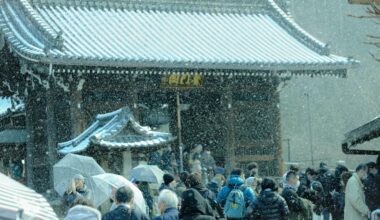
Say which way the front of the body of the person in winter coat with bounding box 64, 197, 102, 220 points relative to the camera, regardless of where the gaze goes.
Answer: away from the camera

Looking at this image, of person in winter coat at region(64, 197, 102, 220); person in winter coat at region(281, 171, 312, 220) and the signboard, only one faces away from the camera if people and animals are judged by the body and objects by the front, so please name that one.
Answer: person in winter coat at region(64, 197, 102, 220)

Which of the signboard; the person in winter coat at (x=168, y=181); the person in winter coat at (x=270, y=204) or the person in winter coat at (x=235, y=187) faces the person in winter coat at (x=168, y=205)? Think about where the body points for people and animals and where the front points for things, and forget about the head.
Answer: the signboard

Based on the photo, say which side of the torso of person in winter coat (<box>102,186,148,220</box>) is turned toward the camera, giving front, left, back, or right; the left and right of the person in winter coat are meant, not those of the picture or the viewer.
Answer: back

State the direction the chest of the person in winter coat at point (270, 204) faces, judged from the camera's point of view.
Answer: away from the camera

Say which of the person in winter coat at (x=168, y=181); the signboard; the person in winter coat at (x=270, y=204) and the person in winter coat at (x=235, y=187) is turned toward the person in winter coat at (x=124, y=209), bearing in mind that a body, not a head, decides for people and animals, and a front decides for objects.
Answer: the signboard

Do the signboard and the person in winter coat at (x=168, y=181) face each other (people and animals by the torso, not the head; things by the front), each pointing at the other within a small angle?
yes

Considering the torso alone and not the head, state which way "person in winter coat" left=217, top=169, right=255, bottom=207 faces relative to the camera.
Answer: away from the camera

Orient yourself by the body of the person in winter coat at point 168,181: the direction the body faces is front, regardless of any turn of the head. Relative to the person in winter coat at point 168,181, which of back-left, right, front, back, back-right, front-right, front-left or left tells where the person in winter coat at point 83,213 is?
back

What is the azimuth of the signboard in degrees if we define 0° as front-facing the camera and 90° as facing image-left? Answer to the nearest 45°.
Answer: approximately 0°

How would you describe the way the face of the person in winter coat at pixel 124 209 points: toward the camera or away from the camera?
away from the camera
